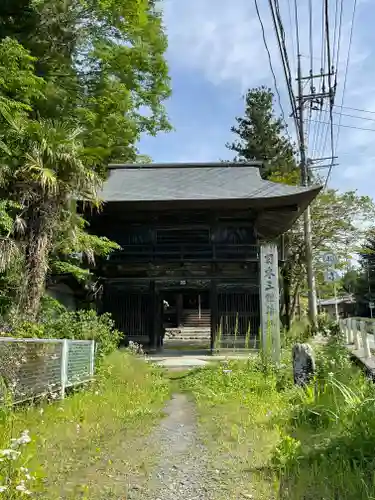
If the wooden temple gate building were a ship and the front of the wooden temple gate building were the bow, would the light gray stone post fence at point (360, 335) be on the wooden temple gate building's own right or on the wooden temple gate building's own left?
on the wooden temple gate building's own left

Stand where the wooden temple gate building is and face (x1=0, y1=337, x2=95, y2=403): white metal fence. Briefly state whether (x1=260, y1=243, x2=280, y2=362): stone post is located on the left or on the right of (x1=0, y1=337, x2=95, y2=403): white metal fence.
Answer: left

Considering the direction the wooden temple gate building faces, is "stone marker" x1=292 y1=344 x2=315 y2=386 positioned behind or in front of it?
in front

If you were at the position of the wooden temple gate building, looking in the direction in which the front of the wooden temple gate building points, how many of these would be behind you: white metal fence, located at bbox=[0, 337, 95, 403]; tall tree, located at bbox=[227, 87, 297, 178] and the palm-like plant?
1

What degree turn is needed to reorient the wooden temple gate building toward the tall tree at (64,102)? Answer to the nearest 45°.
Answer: approximately 45° to its right

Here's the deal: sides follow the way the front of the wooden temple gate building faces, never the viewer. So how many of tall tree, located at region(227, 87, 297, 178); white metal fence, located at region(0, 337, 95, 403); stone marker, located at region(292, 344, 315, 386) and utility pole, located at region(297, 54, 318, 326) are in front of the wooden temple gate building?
2

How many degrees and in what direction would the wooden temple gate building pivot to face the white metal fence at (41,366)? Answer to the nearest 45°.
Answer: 0° — it already faces it

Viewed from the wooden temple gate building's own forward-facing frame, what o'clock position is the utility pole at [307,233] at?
The utility pole is roughly at 8 o'clock from the wooden temple gate building.

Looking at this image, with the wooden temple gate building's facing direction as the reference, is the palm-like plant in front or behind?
in front

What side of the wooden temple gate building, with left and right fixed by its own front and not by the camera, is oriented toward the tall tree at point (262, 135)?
back

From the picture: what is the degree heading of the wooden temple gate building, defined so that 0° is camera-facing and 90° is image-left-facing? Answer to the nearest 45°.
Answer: approximately 0°

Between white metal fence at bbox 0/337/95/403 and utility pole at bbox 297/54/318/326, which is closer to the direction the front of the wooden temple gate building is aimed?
the white metal fence
